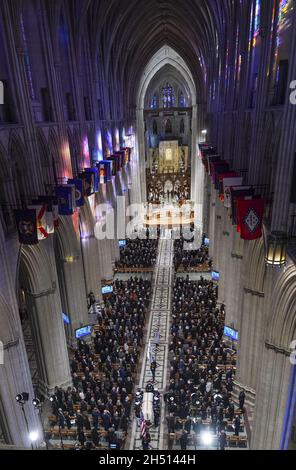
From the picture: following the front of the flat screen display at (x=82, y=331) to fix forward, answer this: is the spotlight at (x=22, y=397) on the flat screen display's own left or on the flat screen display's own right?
on the flat screen display's own right

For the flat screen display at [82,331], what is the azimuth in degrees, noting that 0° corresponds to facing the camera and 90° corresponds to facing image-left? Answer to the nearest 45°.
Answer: approximately 315°

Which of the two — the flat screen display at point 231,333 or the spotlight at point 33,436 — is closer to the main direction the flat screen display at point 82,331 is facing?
the flat screen display
